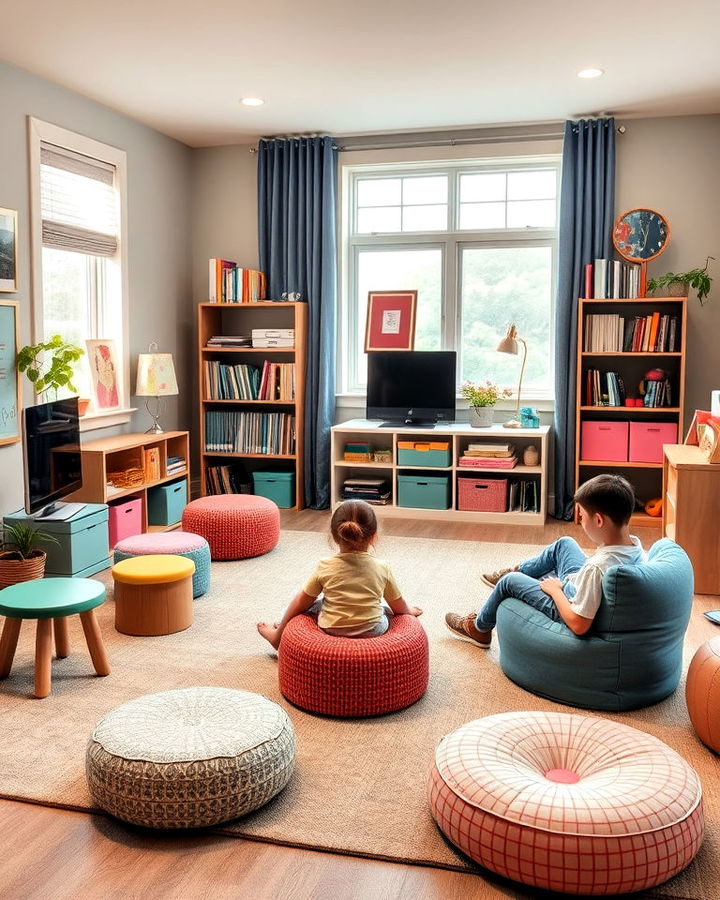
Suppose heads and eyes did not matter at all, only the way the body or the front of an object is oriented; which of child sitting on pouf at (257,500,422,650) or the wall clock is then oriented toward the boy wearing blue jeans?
the wall clock

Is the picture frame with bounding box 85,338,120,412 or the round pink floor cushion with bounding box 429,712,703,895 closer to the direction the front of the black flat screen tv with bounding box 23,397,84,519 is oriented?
the round pink floor cushion

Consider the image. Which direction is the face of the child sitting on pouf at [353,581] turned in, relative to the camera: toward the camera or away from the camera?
away from the camera

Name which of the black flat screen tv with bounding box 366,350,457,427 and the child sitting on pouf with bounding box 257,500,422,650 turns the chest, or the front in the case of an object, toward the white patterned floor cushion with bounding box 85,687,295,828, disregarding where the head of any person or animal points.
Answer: the black flat screen tv

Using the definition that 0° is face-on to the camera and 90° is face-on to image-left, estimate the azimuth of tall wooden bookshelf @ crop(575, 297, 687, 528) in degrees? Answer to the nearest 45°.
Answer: approximately 0°

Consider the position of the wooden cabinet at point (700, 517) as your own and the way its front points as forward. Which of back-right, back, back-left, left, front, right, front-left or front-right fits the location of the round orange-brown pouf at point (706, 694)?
left

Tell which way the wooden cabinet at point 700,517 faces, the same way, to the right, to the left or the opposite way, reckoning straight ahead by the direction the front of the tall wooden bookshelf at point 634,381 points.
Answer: to the right

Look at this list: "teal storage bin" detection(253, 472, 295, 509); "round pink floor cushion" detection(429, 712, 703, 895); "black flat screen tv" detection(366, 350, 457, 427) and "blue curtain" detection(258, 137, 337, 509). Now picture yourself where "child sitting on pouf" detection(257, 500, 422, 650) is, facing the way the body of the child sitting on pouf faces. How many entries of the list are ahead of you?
3

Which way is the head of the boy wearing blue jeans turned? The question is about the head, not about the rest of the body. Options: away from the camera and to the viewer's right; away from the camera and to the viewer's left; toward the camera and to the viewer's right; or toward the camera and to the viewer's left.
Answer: away from the camera and to the viewer's left

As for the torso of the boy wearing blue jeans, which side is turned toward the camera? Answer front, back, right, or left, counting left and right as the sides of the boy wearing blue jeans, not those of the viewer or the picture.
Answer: left

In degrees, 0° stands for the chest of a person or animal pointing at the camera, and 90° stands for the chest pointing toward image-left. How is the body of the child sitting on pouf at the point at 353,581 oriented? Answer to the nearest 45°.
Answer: approximately 180°

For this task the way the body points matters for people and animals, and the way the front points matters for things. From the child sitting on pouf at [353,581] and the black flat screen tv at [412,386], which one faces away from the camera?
the child sitting on pouf

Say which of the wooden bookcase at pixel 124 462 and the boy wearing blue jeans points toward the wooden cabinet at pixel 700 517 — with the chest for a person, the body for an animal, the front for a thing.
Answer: the wooden bookcase
